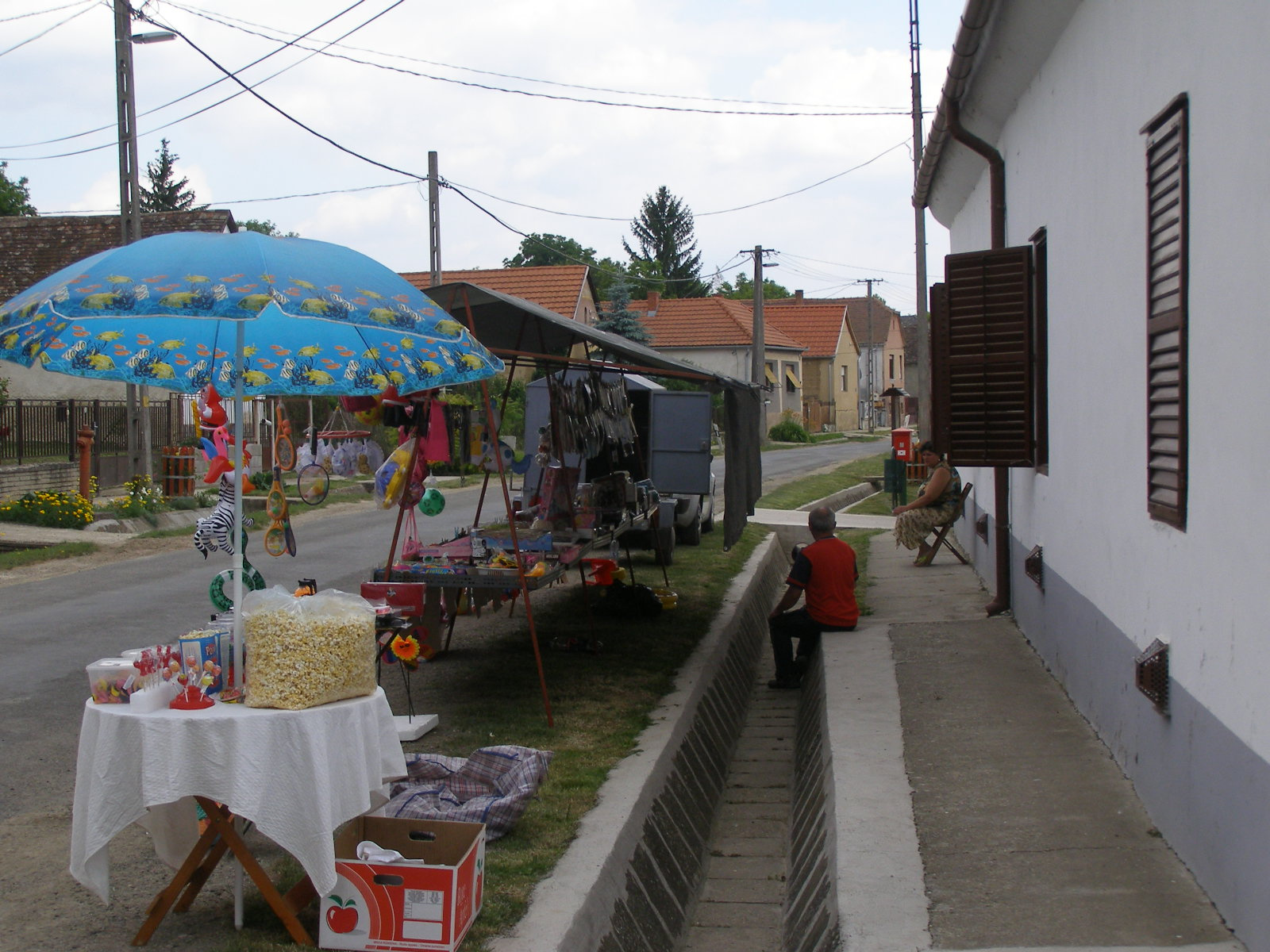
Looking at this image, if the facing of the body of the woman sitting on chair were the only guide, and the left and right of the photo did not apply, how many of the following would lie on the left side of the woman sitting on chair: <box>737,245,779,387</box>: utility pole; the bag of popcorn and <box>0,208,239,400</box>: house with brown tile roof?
1

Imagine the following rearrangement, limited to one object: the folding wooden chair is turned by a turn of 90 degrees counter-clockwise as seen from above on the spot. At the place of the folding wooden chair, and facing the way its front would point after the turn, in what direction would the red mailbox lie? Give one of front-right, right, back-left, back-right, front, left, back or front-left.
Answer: back

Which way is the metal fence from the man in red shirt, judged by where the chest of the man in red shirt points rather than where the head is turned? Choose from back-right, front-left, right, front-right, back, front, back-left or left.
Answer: front

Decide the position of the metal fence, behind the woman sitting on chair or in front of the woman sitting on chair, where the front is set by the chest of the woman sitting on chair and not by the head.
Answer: in front

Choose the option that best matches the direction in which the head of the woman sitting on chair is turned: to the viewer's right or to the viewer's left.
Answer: to the viewer's left

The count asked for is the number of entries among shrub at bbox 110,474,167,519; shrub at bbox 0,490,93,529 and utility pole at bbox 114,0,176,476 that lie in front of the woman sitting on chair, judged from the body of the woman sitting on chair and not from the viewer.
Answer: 3

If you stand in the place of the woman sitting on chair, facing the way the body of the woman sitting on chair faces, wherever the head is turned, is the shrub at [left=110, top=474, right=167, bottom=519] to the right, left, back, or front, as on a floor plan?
front

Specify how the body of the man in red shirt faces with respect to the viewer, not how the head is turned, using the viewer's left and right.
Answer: facing away from the viewer and to the left of the viewer

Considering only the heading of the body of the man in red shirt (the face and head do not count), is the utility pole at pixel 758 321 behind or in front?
in front

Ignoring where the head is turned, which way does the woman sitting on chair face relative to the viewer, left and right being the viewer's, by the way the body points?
facing to the left of the viewer

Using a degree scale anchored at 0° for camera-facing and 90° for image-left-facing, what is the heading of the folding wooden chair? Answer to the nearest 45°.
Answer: approximately 90°
